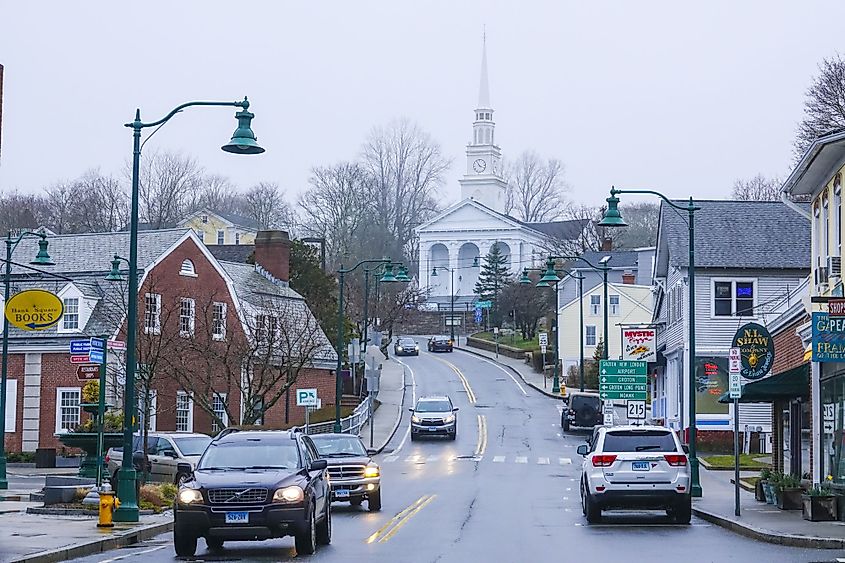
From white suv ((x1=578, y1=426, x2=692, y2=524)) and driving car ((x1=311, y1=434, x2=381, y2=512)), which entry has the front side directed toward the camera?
the driving car

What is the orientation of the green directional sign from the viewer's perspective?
toward the camera

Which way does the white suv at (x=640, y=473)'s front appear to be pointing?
away from the camera

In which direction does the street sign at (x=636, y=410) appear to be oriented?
toward the camera

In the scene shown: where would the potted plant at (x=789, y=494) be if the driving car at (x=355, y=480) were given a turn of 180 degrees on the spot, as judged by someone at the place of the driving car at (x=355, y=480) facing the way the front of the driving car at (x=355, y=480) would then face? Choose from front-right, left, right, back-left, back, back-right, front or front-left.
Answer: right

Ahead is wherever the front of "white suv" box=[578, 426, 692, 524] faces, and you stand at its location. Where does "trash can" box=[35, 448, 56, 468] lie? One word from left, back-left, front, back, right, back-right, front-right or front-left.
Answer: front-left

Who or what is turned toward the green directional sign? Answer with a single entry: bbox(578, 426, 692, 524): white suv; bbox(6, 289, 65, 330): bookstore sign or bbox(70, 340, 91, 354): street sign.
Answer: the white suv

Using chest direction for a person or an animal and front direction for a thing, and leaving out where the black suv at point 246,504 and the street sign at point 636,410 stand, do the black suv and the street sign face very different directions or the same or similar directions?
same or similar directions

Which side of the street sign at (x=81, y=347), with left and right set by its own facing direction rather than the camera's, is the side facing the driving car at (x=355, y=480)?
left

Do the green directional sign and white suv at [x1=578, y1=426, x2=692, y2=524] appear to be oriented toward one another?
yes

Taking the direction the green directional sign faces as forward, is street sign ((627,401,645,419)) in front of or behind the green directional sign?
in front

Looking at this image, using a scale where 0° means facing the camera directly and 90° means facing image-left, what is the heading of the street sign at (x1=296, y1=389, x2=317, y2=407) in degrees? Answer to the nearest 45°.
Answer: approximately 0°

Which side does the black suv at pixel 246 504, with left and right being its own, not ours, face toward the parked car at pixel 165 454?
back

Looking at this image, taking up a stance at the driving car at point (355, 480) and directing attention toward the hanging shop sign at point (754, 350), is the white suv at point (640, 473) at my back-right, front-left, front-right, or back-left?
front-right
